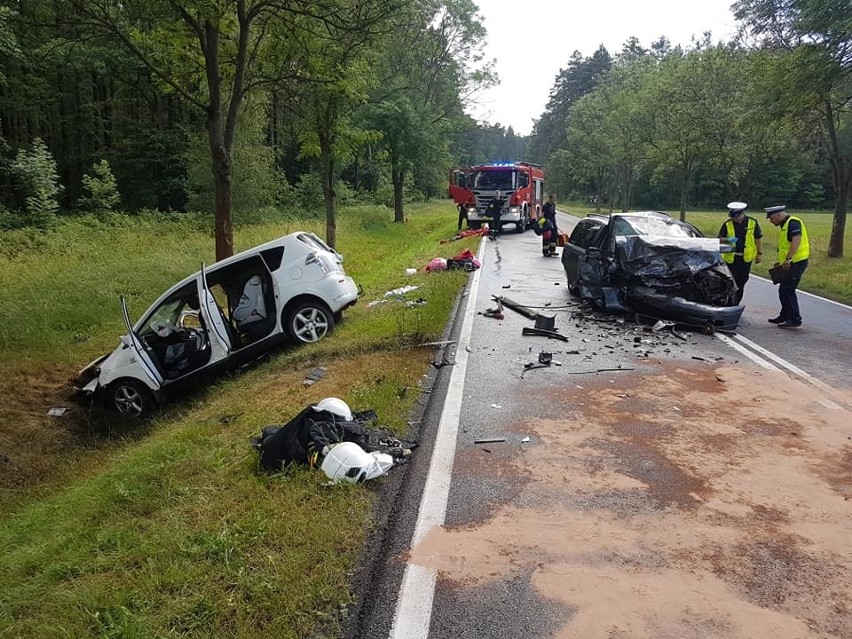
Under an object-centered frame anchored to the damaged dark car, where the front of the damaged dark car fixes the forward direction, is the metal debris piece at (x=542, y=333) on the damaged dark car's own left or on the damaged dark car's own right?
on the damaged dark car's own right

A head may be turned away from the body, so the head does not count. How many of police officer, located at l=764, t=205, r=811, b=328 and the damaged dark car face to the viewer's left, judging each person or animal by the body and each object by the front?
1

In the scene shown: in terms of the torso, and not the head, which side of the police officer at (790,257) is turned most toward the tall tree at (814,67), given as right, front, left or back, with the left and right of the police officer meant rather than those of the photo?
right

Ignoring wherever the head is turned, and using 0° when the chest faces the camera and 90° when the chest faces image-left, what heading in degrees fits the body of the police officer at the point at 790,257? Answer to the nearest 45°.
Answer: approximately 90°

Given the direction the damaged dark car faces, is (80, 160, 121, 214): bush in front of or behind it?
behind

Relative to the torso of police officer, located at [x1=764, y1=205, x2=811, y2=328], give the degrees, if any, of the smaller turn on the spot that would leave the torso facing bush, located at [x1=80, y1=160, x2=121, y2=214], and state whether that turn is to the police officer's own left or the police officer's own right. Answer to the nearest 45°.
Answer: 0° — they already face it

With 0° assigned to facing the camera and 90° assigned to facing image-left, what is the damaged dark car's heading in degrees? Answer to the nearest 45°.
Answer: approximately 315°

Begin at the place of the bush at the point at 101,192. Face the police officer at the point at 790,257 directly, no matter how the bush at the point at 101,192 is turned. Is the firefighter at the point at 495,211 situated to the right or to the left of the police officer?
left

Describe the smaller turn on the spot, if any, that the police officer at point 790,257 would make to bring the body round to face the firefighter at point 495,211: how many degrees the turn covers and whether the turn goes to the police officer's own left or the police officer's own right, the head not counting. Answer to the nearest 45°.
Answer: approximately 45° to the police officer's own right

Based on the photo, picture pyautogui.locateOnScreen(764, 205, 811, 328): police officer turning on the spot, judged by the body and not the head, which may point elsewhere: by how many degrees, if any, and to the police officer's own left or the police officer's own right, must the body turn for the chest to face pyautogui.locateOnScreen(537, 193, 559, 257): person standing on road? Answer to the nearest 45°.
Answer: approximately 45° to the police officer's own right

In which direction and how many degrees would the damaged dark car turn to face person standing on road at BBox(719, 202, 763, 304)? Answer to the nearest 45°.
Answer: approximately 90° to its left

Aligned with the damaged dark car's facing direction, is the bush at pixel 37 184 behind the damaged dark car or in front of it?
behind
